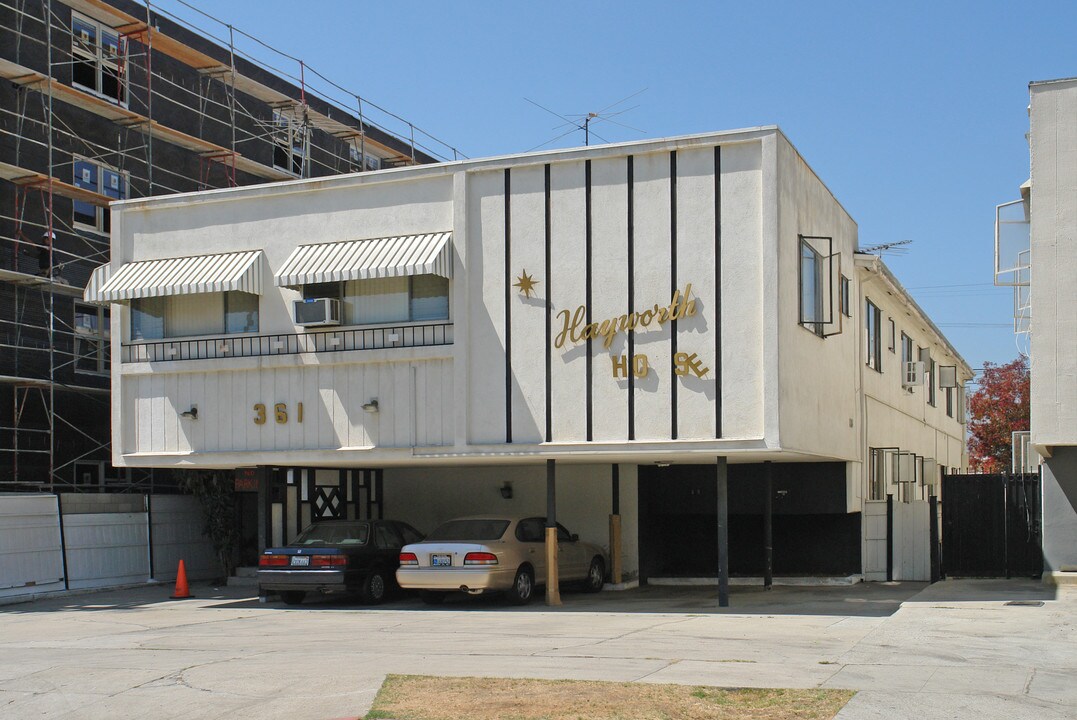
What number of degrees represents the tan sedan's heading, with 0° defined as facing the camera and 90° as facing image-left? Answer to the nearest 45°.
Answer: approximately 225°

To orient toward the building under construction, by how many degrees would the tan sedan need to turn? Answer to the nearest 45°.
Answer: approximately 90° to its left

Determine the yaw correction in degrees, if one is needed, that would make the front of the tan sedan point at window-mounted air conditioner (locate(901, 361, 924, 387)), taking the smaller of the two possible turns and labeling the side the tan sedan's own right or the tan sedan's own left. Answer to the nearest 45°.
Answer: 0° — it already faces it

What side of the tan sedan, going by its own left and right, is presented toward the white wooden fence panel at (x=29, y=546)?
left

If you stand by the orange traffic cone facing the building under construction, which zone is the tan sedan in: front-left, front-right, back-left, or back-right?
back-right

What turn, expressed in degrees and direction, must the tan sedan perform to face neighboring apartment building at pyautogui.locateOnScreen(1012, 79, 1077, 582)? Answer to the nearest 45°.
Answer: approximately 45° to its right

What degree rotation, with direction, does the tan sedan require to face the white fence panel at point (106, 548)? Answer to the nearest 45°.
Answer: approximately 90° to its left

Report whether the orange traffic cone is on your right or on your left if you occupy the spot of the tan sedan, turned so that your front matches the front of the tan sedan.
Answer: on your left

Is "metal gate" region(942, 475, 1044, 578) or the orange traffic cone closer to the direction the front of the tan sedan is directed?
the metal gate
